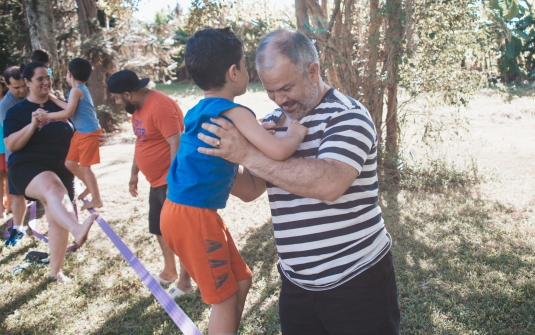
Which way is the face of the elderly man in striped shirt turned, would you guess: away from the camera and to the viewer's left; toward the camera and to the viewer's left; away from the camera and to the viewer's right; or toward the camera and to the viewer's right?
toward the camera and to the viewer's left

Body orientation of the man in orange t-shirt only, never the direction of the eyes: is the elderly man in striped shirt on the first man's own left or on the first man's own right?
on the first man's own left

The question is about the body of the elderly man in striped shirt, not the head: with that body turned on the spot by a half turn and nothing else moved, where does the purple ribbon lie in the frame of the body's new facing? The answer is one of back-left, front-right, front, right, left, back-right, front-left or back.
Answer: left

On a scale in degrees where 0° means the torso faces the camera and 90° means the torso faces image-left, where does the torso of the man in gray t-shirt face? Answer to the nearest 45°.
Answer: approximately 315°

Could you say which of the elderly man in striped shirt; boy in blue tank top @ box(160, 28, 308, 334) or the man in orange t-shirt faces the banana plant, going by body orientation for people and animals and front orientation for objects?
the boy in blue tank top

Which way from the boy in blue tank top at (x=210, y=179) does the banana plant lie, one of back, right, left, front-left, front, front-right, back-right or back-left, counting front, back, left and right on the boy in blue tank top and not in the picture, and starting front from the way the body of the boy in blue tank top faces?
front

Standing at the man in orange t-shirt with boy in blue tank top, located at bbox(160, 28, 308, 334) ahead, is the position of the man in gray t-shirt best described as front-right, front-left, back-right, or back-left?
back-right

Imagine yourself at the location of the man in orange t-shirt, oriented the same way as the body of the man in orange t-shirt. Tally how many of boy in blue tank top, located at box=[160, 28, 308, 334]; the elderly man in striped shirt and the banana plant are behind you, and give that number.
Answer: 1

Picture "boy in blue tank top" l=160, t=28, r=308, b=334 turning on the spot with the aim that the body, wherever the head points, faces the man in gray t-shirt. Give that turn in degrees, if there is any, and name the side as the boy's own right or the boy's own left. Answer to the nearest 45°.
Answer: approximately 90° to the boy's own left

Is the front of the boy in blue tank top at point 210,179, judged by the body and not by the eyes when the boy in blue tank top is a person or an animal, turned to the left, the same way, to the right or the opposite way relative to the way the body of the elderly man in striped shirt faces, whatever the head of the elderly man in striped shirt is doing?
the opposite way

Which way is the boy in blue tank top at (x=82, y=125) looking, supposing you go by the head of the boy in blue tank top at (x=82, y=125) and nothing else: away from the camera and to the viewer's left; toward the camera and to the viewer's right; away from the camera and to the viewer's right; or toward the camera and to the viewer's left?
away from the camera and to the viewer's left

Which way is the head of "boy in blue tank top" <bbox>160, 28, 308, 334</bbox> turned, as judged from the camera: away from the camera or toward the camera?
away from the camera

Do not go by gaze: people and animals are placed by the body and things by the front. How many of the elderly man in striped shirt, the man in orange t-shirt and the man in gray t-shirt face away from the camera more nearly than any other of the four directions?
0
